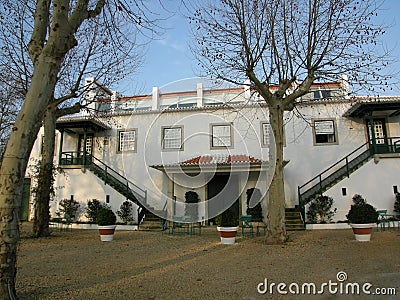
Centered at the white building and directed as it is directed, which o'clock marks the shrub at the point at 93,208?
The shrub is roughly at 3 o'clock from the white building.

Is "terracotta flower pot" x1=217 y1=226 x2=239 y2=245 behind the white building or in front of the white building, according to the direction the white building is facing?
in front

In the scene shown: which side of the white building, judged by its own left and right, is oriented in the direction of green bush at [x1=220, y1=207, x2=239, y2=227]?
front

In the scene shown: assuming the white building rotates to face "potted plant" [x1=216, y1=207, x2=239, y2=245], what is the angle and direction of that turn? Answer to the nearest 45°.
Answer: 0° — it already faces it

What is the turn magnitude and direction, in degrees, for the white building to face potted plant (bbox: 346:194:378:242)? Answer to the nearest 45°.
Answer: approximately 45° to its left

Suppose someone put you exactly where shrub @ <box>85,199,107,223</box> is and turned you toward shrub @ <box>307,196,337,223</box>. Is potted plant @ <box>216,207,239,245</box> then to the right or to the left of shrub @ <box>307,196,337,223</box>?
right

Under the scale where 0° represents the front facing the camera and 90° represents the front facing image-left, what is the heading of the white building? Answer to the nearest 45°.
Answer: approximately 0°

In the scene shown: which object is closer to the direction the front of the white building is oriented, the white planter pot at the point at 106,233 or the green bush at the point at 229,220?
the green bush

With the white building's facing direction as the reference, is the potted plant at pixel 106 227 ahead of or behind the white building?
ahead

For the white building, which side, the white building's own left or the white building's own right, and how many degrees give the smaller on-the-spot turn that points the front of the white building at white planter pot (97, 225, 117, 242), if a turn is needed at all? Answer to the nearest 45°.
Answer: approximately 45° to the white building's own right

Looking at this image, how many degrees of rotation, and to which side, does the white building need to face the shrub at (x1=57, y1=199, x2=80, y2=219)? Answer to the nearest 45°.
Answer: approximately 90° to its right

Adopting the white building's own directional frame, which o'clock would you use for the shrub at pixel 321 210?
The shrub is roughly at 10 o'clock from the white building.
